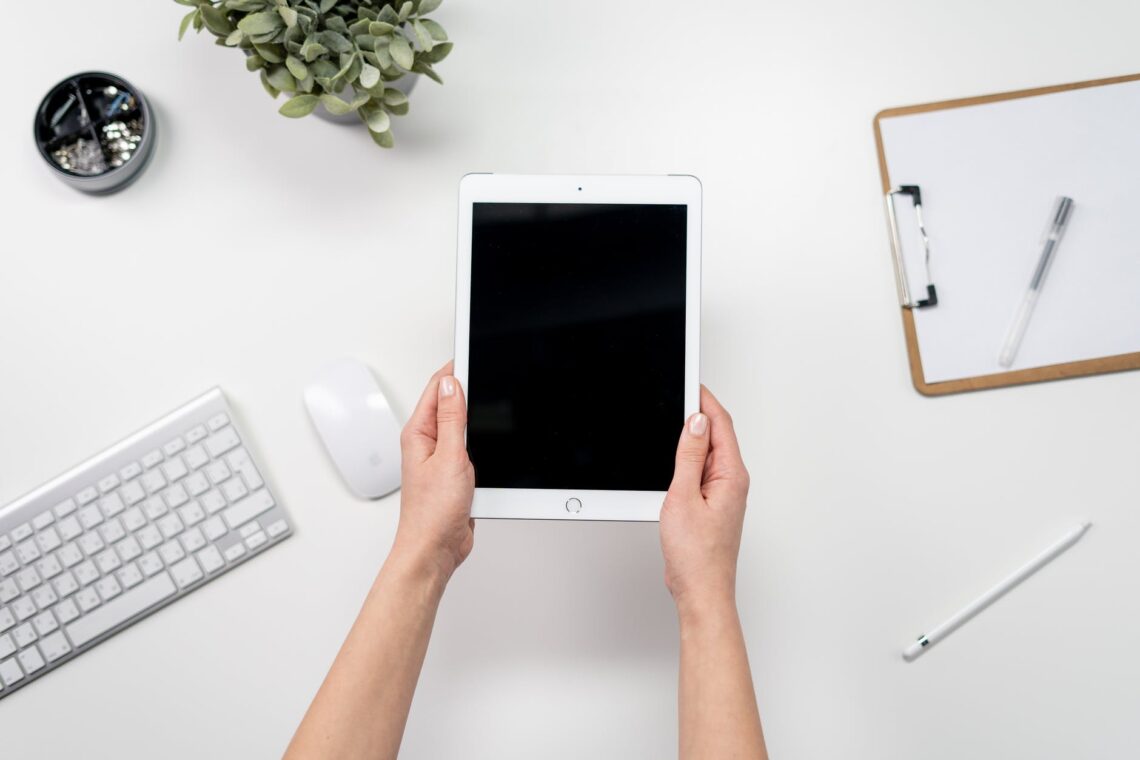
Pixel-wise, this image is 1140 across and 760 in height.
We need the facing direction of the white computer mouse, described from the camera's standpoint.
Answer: facing away from the viewer and to the left of the viewer

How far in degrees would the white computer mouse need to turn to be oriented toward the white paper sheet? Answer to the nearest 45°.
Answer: approximately 135° to its right
